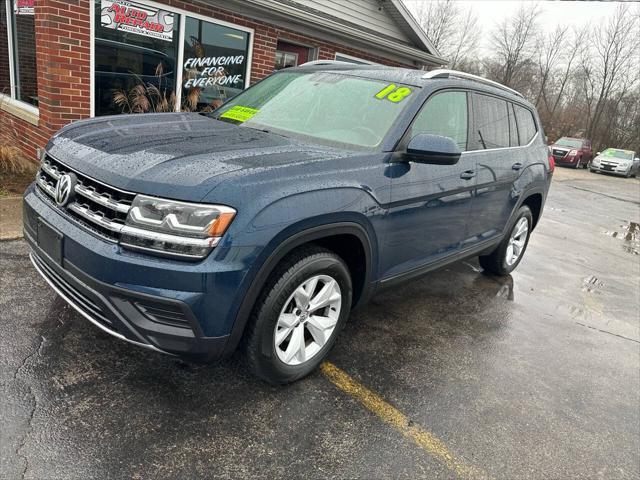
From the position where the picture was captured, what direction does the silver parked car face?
facing the viewer and to the left of the viewer

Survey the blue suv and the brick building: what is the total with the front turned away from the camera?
0

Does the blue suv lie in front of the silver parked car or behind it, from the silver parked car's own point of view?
in front

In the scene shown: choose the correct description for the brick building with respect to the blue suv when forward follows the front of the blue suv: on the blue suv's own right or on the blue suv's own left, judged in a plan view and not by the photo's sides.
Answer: on the blue suv's own right

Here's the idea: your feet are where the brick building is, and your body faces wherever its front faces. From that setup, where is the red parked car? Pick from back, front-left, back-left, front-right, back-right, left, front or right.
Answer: left

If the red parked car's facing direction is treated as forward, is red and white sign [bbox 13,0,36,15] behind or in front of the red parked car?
in front

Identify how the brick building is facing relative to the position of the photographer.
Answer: facing the viewer and to the right of the viewer

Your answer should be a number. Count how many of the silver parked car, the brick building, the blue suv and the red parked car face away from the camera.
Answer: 0

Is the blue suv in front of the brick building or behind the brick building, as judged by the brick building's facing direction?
in front

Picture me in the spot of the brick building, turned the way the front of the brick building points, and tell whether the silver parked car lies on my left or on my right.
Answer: on my left

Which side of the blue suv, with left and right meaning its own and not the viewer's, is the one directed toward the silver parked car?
back

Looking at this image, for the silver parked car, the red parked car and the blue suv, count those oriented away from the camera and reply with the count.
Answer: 0

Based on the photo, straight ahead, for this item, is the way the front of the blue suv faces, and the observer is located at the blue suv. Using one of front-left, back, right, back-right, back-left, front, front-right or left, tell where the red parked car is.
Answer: back

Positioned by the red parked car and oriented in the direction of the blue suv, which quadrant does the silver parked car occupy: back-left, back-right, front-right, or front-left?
front-left

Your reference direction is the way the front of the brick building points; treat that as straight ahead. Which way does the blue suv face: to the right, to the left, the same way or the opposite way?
to the right
